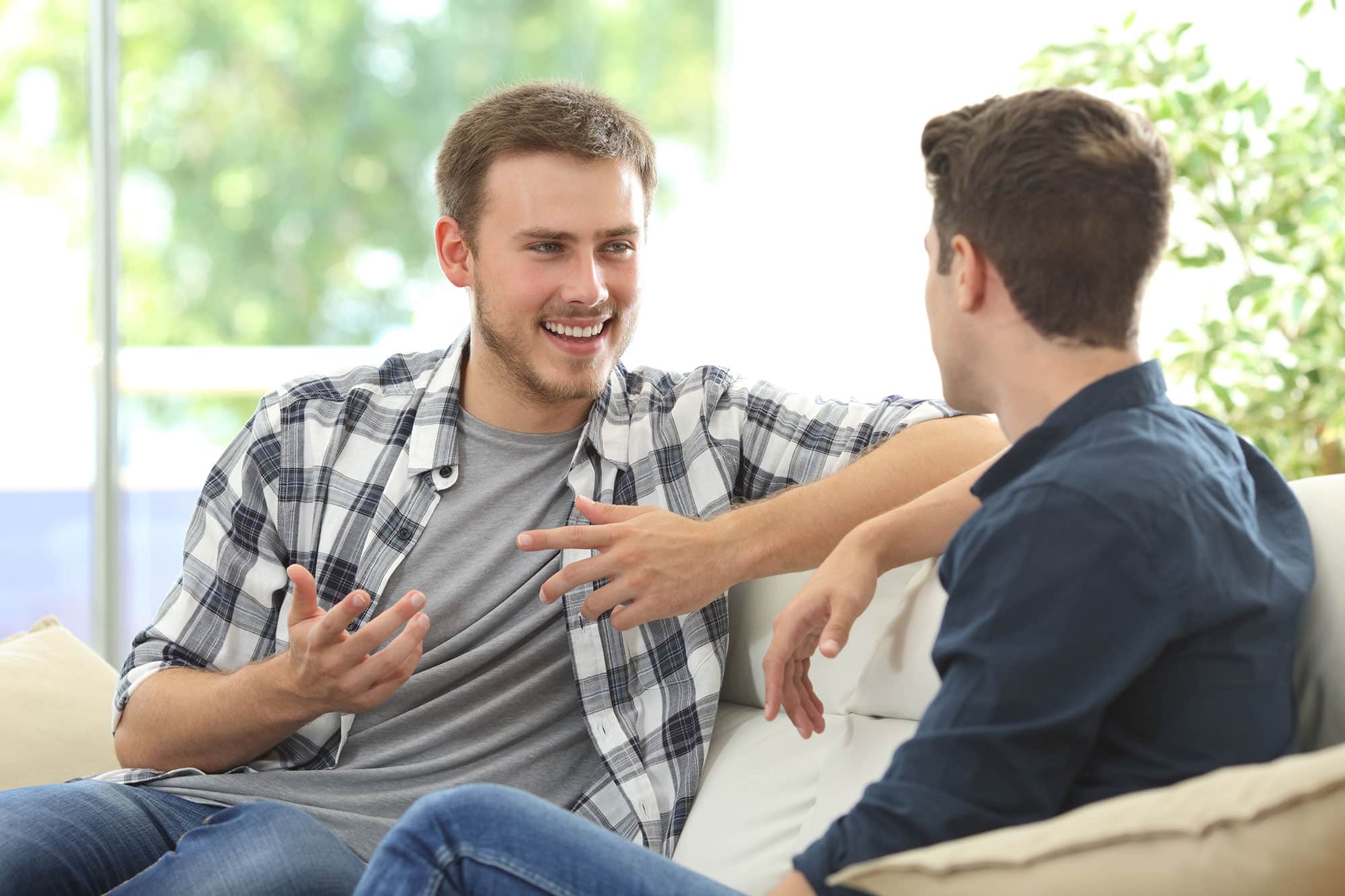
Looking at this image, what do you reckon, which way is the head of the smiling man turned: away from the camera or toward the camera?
toward the camera

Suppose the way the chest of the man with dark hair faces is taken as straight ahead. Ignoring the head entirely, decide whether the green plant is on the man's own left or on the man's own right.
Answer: on the man's own right

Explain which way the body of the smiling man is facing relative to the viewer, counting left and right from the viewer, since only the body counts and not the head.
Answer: facing the viewer

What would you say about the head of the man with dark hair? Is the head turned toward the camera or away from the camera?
away from the camera

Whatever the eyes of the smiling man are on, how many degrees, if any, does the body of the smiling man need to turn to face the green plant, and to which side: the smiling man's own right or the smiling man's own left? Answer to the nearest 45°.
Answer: approximately 135° to the smiling man's own left

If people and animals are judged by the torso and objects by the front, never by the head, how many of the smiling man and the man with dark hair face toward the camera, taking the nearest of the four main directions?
1

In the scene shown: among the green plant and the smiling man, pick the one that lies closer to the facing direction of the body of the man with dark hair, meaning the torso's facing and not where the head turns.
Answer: the smiling man

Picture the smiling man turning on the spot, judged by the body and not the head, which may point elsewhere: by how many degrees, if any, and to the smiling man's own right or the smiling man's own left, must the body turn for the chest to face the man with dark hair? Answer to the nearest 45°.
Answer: approximately 45° to the smiling man's own left

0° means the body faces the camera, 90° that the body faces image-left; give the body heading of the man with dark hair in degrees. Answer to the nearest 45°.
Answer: approximately 135°

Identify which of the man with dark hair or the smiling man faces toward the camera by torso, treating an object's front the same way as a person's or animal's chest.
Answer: the smiling man

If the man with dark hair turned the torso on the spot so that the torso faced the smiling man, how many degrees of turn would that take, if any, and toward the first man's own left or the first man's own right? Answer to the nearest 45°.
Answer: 0° — they already face them
